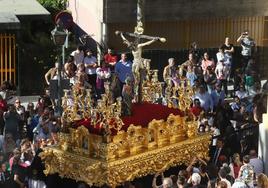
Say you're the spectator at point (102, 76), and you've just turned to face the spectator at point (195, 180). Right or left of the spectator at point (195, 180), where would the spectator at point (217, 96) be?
left

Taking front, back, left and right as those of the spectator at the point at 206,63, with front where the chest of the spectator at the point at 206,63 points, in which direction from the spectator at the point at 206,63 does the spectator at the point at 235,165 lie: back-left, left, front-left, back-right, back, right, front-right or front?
front-left

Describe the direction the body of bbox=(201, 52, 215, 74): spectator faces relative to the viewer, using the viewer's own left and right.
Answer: facing the viewer and to the left of the viewer

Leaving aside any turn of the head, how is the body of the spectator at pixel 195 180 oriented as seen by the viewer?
away from the camera

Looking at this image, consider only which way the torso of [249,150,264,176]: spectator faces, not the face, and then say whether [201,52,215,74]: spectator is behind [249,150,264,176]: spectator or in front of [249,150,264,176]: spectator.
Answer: in front

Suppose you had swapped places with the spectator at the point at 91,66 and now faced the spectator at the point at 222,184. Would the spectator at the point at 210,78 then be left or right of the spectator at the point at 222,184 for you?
left

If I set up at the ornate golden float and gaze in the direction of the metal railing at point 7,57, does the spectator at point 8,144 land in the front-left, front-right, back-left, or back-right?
front-left

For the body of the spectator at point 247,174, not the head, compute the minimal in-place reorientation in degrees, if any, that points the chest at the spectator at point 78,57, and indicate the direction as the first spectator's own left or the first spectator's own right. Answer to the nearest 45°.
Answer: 0° — they already face them

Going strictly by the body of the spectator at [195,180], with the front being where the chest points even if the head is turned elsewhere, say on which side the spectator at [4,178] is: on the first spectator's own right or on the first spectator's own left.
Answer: on the first spectator's own left

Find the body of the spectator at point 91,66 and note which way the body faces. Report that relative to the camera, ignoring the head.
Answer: toward the camera
